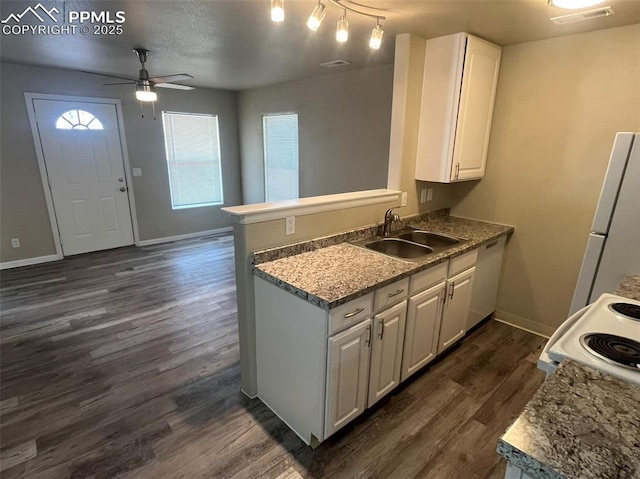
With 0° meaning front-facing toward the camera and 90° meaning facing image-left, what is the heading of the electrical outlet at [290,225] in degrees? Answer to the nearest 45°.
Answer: approximately 315°

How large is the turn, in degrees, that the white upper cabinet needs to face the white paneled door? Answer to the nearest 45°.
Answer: approximately 135° to its right

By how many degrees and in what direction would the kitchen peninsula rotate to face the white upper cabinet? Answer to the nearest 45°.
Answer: approximately 90° to its left

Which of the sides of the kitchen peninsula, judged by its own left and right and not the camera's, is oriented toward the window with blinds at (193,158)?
back

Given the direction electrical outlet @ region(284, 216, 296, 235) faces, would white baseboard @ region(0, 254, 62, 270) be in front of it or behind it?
behind

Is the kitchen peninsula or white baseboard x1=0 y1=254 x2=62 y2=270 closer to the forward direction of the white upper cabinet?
the kitchen peninsula

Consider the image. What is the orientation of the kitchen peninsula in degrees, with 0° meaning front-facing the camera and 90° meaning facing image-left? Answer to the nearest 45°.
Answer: approximately 315°

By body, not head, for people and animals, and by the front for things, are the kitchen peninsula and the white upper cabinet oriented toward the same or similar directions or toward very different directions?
same or similar directions

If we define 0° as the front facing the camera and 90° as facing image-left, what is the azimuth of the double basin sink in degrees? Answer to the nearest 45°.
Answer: approximately 315°

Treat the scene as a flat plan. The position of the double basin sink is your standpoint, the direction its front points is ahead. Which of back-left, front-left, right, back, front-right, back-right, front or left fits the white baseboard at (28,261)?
back-right

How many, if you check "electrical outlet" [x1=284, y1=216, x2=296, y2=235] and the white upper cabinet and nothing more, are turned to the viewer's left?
0

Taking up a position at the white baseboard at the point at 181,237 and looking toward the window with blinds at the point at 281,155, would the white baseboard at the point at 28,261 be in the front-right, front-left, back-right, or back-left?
back-right

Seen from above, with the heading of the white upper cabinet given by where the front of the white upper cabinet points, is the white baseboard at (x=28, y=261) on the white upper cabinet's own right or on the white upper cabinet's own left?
on the white upper cabinet's own right

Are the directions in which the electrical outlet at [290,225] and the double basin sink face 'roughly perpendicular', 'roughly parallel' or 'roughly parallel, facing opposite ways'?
roughly parallel
